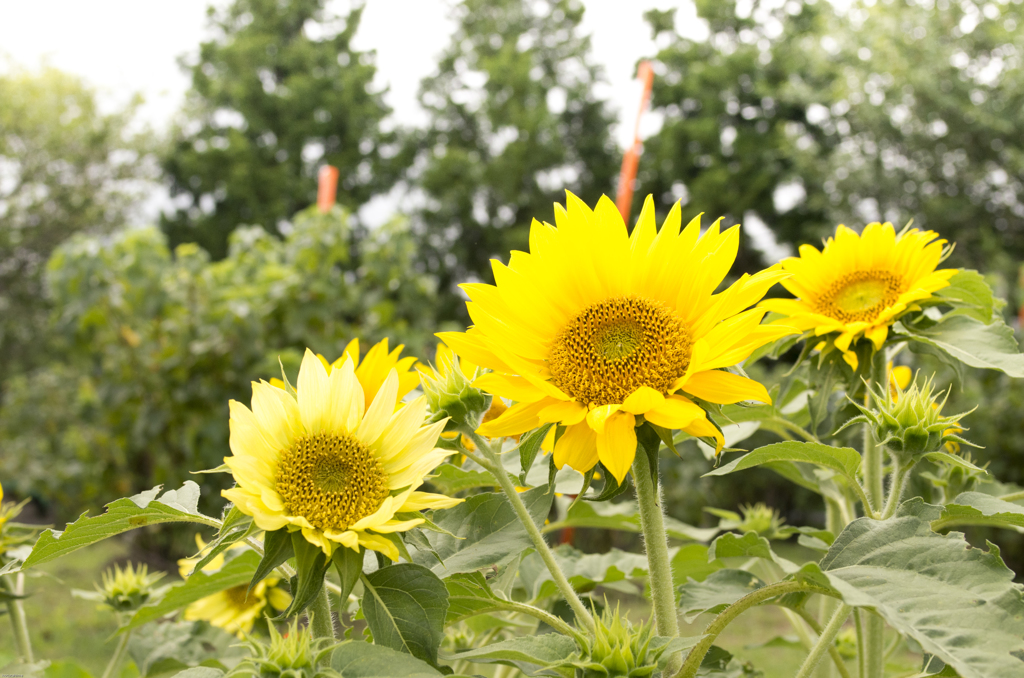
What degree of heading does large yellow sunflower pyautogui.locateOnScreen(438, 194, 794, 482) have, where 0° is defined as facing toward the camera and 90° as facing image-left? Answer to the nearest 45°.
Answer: approximately 0°

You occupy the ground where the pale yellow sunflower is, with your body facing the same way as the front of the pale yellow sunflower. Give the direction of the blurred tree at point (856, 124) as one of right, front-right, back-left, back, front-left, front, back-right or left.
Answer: back-left

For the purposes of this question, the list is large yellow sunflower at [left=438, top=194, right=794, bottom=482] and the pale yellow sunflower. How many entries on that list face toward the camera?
2

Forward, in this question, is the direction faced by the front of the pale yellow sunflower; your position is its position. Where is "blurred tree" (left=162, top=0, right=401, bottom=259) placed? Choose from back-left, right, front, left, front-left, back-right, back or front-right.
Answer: back

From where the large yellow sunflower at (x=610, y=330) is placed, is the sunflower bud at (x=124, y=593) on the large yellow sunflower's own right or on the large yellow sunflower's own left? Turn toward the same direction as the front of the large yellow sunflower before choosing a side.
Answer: on the large yellow sunflower's own right
